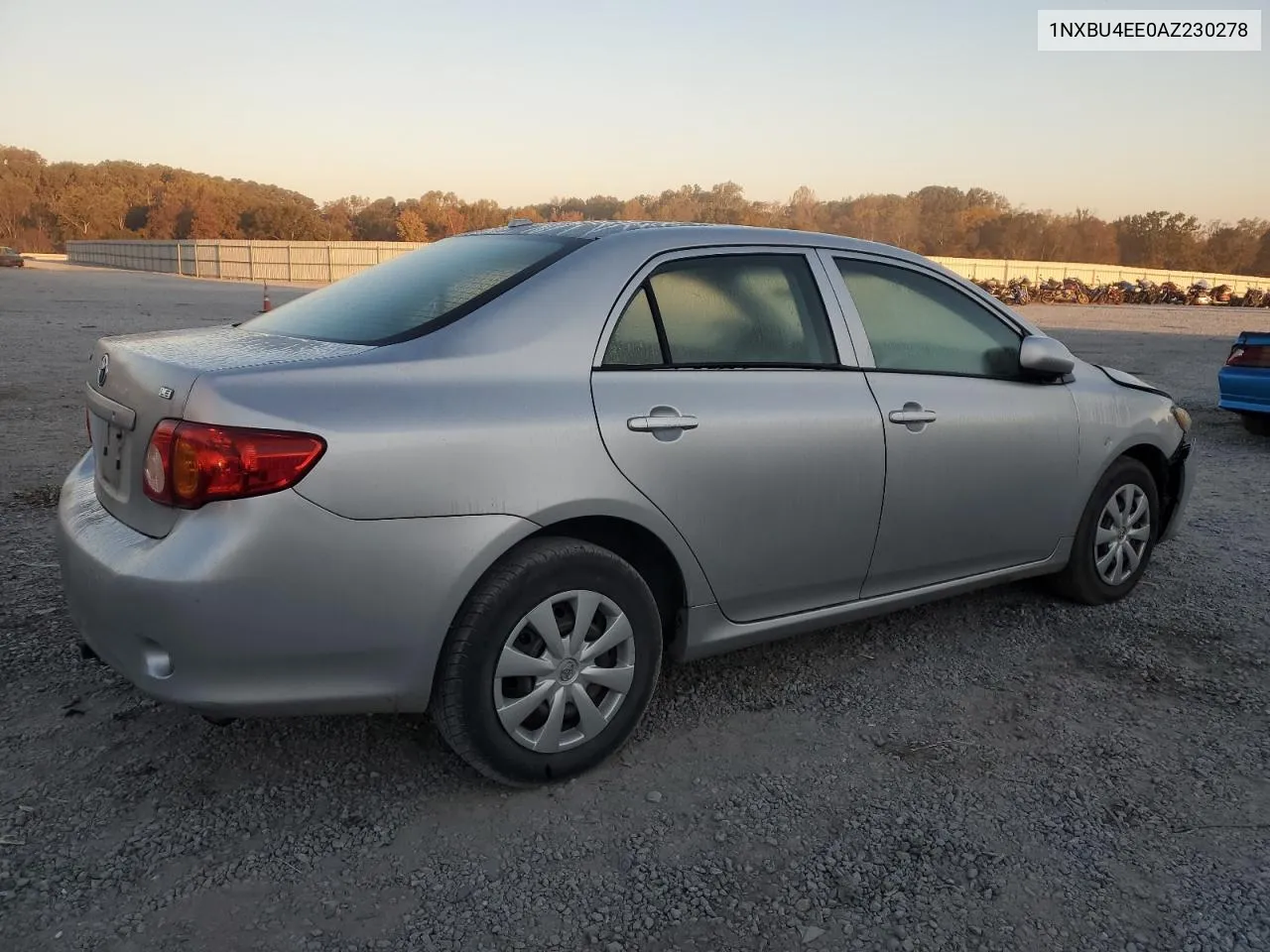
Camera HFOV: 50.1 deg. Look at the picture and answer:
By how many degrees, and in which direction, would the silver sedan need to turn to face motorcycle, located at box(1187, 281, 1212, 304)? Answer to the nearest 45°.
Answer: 0° — it already faces it

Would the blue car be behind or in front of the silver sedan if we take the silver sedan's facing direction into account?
in front

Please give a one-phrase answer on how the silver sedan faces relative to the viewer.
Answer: facing away from the viewer and to the right of the viewer
